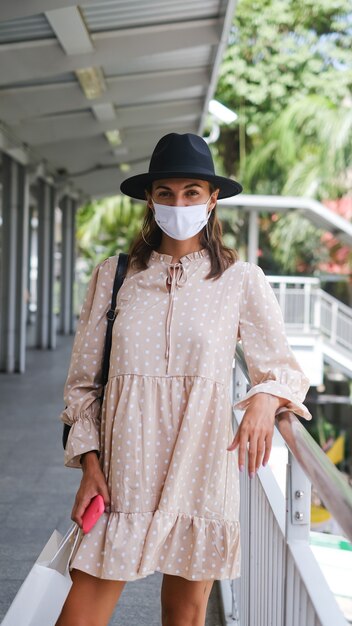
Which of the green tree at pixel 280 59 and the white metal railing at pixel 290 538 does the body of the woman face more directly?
the white metal railing

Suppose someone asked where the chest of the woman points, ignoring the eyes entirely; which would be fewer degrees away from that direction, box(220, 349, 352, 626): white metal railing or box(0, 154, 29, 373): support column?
the white metal railing

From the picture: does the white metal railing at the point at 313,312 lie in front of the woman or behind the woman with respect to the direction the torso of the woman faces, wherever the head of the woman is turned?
behind

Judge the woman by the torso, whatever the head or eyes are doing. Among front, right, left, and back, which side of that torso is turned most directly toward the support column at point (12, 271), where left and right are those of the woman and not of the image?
back

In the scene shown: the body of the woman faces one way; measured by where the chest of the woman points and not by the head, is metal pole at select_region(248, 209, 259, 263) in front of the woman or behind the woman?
behind

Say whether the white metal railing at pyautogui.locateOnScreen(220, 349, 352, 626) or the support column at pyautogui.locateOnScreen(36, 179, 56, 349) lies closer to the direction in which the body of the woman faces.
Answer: the white metal railing
